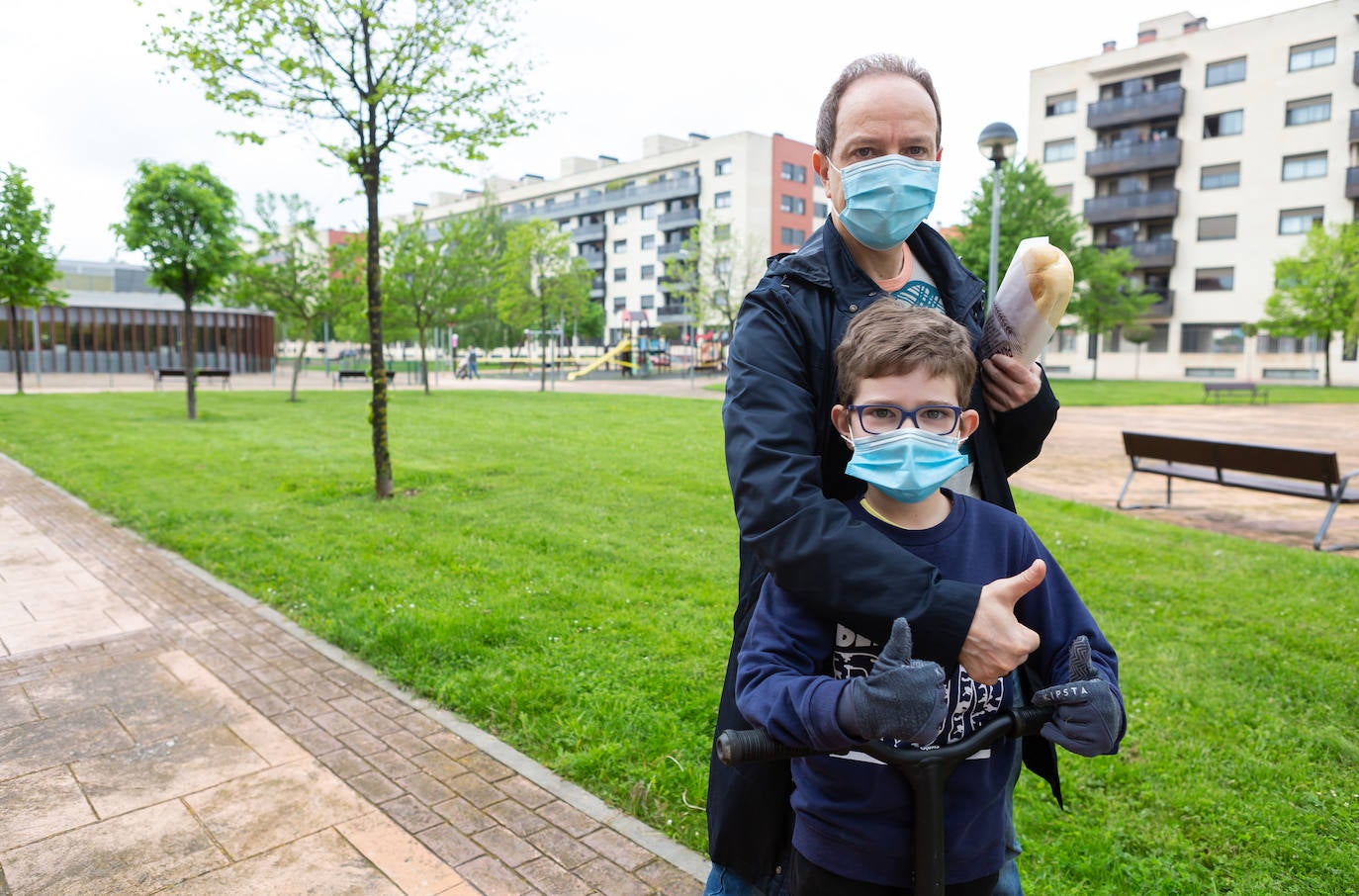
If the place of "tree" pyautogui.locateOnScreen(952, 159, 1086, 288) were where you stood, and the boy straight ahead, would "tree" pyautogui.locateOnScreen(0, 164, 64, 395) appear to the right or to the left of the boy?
right

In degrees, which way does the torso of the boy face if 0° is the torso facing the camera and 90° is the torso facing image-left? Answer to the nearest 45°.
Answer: approximately 0°

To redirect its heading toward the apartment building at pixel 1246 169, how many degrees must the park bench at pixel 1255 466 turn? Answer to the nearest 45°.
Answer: approximately 45° to its left

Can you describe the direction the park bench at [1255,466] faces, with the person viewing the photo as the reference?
facing away from the viewer and to the right of the viewer

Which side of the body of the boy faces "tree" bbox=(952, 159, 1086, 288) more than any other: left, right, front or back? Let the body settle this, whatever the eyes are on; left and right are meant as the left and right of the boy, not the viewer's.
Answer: back

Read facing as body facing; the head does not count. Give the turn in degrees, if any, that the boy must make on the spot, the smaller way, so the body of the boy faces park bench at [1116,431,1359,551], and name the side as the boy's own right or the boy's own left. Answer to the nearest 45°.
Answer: approximately 180°

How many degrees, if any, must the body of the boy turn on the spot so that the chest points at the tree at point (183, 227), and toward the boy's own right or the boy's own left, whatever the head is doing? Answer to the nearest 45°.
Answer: approximately 135° to the boy's own right

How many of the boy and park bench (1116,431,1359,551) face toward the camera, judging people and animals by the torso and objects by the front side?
1

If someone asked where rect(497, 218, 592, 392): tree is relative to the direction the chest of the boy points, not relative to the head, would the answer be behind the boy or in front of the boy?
behind
